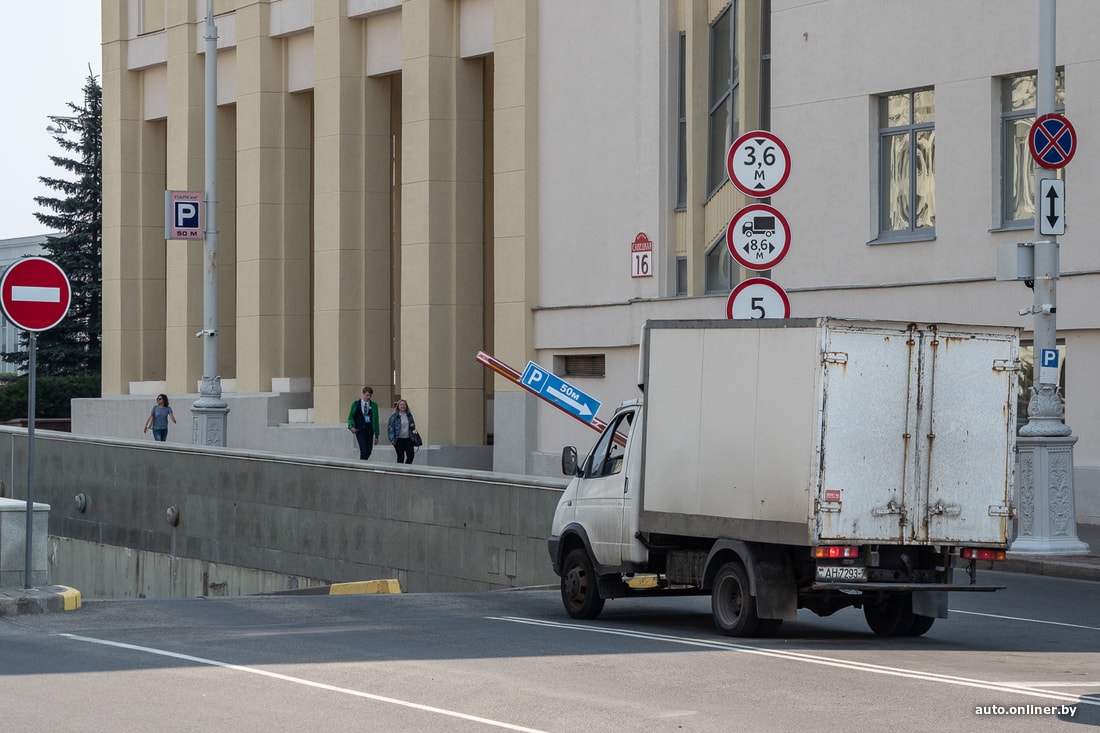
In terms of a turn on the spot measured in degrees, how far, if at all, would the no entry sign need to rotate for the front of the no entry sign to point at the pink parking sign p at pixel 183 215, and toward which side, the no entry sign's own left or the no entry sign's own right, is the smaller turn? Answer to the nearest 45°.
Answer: approximately 180°

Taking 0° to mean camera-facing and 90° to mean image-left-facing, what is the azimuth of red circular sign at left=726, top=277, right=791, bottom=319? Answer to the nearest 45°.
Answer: approximately 0°

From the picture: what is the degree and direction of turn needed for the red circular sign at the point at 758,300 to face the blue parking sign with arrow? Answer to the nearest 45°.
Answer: approximately 135° to its right

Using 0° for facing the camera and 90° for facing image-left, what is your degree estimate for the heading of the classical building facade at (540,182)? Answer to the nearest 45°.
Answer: approximately 45°

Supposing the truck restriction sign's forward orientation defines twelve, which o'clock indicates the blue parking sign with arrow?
The blue parking sign with arrow is roughly at 4 o'clock from the truck restriction sign.

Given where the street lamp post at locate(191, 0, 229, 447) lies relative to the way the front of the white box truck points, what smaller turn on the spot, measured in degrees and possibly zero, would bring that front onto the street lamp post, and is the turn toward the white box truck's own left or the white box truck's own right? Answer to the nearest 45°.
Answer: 0° — it already faces it

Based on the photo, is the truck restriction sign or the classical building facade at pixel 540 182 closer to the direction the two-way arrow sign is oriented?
the truck restriction sign

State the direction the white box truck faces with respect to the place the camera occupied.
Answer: facing away from the viewer and to the left of the viewer

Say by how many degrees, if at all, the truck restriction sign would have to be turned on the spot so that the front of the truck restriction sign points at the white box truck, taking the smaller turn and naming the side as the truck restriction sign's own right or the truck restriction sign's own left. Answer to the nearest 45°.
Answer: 0° — it already faces it

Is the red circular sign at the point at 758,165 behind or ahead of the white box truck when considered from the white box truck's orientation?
ahead
